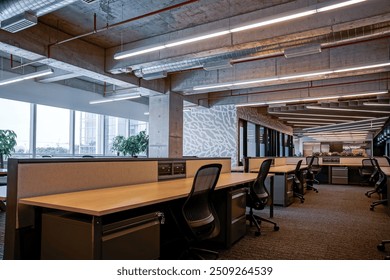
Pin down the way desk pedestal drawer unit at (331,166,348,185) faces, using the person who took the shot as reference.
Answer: facing the viewer

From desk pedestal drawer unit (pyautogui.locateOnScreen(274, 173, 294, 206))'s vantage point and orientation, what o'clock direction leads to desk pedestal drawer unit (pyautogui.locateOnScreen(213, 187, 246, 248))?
desk pedestal drawer unit (pyautogui.locateOnScreen(213, 187, 246, 248)) is roughly at 2 o'clock from desk pedestal drawer unit (pyautogui.locateOnScreen(274, 173, 294, 206)).

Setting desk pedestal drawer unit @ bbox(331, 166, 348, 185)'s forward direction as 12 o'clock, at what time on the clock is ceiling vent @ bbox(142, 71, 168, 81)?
The ceiling vent is roughly at 1 o'clock from the desk pedestal drawer unit.

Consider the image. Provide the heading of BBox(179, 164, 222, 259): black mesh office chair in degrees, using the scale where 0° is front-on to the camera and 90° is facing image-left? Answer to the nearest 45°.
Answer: approximately 135°

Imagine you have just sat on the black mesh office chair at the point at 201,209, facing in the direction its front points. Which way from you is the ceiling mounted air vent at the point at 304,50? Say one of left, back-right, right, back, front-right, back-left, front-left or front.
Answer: right

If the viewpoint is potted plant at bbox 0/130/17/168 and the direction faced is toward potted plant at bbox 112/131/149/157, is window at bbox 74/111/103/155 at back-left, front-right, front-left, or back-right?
front-left

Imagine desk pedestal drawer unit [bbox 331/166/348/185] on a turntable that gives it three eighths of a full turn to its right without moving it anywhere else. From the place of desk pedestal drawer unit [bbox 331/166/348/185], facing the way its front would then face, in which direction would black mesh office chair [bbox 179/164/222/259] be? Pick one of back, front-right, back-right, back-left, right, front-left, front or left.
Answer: back-left

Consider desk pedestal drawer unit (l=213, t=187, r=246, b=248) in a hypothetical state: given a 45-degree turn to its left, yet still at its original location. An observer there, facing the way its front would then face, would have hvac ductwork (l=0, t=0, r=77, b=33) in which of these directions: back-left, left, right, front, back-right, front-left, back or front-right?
back

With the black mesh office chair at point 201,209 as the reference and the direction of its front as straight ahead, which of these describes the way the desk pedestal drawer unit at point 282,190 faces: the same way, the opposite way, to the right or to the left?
the opposite way

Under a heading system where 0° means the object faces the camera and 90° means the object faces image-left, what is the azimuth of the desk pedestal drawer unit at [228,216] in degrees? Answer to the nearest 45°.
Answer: approximately 315°

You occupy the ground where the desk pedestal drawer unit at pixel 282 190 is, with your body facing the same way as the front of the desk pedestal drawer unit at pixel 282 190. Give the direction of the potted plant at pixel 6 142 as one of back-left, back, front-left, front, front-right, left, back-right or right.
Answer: back-right

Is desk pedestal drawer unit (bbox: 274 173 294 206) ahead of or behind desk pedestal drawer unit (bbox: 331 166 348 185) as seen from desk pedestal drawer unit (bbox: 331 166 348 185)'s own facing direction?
ahead

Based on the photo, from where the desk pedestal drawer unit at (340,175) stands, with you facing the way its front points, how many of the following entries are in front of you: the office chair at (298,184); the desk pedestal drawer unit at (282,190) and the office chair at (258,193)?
3

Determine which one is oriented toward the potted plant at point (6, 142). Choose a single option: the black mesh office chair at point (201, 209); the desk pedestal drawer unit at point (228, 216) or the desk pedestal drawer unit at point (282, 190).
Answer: the black mesh office chair

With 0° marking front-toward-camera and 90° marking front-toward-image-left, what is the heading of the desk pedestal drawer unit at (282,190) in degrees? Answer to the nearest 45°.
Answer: approximately 315°

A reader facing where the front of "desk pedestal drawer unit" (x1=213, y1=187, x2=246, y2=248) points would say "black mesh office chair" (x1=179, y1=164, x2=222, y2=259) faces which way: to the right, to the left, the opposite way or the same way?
the opposite way

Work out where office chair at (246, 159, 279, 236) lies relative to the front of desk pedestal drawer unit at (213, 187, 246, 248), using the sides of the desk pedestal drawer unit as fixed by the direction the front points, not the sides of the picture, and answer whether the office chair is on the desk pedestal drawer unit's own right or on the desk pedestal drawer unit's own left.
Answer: on the desk pedestal drawer unit's own left

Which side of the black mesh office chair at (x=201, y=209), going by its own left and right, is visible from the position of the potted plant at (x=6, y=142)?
front
